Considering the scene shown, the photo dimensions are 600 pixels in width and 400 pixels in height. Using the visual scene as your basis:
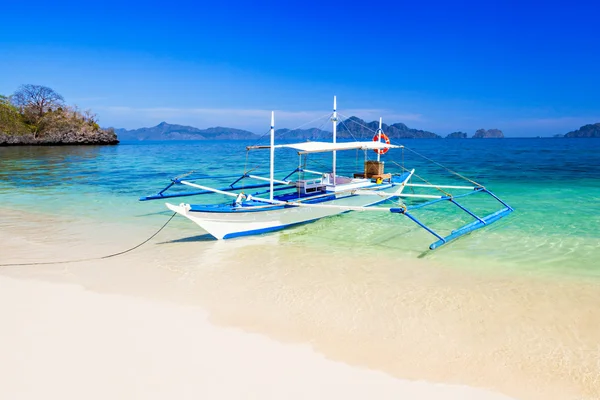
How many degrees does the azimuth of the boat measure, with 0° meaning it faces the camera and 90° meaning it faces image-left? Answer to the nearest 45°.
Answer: approximately 45°
